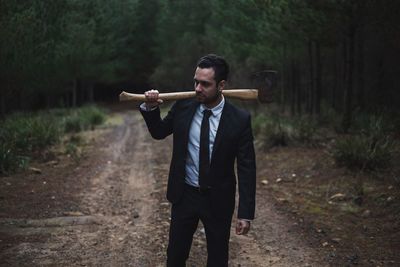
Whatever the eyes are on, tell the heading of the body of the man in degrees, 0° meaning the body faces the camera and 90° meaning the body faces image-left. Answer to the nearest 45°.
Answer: approximately 0°

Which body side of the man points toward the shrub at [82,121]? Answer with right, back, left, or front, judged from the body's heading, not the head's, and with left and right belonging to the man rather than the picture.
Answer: back

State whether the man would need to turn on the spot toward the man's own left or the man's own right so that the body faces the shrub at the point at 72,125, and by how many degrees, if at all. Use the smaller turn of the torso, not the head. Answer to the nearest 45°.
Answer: approximately 180°
